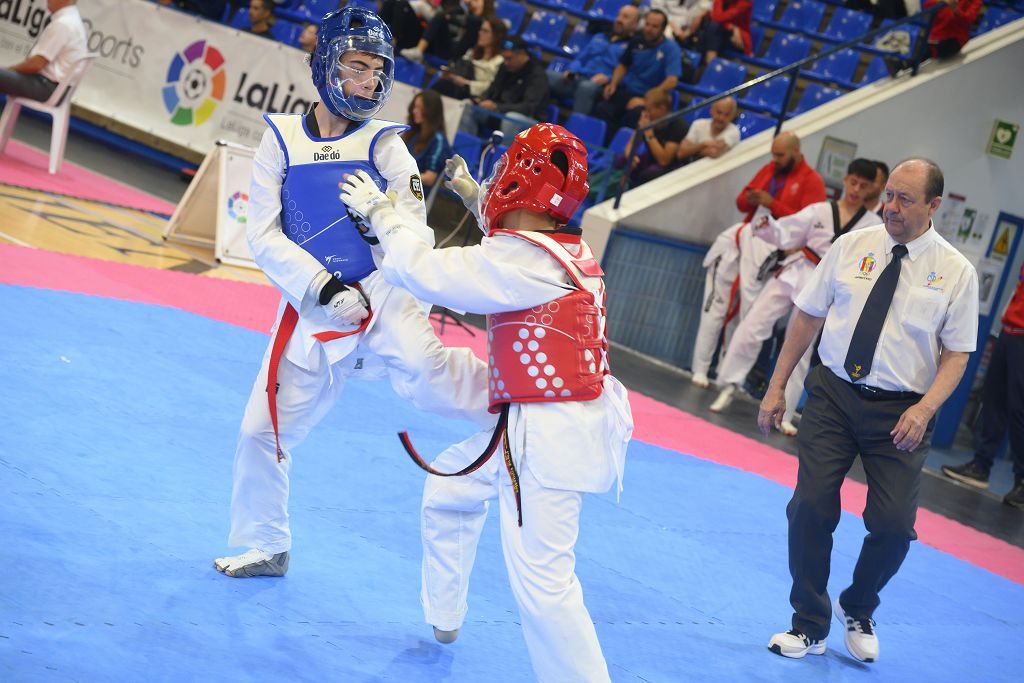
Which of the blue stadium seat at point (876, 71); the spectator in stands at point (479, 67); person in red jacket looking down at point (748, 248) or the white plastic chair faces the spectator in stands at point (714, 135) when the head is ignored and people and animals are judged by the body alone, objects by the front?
the blue stadium seat

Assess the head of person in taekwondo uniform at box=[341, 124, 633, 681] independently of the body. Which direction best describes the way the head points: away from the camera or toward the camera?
away from the camera

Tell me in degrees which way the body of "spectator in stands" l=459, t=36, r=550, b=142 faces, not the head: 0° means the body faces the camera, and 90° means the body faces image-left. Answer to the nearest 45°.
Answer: approximately 45°

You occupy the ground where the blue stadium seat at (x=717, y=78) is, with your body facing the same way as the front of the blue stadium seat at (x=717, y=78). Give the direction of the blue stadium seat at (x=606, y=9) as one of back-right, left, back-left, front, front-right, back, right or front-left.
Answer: right

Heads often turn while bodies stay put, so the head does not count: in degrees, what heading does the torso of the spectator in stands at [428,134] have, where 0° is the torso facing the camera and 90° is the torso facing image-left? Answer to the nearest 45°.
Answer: approximately 45°

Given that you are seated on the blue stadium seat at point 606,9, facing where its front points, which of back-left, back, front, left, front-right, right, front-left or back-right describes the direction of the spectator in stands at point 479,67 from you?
front

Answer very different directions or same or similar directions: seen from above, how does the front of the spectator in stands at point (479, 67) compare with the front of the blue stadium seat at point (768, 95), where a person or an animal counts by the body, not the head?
same or similar directions

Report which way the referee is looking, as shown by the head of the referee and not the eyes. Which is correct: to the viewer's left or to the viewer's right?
to the viewer's left

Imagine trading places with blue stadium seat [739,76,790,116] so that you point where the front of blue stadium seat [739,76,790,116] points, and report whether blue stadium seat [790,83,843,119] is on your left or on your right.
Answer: on your left

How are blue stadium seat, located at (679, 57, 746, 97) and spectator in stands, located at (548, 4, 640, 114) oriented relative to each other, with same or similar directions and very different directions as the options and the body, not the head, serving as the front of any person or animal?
same or similar directions

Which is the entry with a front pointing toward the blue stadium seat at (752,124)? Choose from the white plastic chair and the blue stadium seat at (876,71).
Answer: the blue stadium seat at (876,71)

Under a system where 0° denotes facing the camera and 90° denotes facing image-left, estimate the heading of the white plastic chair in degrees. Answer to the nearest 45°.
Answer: approximately 90°

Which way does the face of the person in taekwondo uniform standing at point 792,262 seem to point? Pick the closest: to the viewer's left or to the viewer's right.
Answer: to the viewer's left

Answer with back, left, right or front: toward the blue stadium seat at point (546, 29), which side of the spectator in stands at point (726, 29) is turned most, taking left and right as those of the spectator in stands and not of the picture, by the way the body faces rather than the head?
right

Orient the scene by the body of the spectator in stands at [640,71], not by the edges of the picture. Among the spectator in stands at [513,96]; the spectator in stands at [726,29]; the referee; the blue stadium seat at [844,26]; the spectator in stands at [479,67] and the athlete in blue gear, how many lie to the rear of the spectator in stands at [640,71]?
2

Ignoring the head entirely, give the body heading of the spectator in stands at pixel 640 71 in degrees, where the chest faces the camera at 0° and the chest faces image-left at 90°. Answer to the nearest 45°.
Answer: approximately 45°

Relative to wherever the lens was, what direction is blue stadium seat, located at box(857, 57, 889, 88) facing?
facing the viewer and to the left of the viewer
